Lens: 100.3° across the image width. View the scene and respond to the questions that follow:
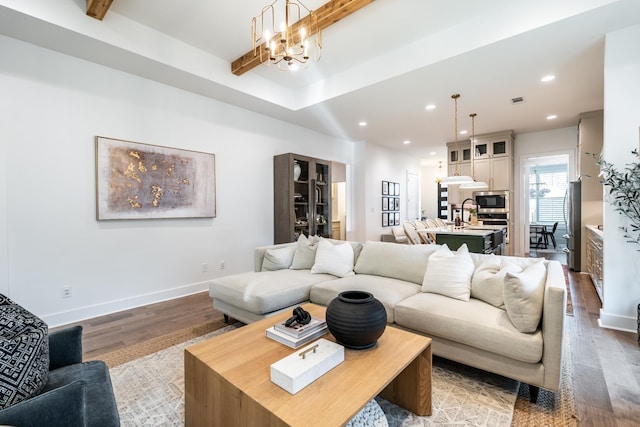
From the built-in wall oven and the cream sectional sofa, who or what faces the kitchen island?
the built-in wall oven

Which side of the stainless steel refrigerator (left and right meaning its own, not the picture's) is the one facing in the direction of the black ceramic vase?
left

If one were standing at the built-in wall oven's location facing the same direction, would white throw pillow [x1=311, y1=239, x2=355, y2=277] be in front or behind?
in front

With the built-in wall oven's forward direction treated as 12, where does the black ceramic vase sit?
The black ceramic vase is roughly at 12 o'clock from the built-in wall oven.

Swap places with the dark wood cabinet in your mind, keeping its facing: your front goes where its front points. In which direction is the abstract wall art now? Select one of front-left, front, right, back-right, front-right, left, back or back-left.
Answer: right

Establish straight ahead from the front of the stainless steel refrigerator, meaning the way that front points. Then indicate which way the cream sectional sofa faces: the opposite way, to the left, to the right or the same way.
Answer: to the left

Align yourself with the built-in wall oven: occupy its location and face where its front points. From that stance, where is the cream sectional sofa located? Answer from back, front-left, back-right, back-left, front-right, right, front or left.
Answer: front

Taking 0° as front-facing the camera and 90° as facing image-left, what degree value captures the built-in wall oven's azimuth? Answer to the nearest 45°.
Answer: approximately 0°

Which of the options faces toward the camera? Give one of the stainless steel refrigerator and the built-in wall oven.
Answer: the built-in wall oven

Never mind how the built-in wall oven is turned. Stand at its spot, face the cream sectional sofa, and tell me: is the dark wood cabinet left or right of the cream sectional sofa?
right

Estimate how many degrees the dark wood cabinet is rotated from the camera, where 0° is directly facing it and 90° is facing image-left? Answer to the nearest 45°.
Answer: approximately 315°

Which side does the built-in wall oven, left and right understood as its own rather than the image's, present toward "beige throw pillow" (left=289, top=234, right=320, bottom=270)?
front

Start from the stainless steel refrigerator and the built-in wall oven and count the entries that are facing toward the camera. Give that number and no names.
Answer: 1

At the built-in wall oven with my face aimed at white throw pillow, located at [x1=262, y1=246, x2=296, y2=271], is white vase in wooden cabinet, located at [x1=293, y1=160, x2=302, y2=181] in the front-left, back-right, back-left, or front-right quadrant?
front-right

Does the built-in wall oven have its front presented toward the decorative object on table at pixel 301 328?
yes

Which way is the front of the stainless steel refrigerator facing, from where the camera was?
facing to the left of the viewer

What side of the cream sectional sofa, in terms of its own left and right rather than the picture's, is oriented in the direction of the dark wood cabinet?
right

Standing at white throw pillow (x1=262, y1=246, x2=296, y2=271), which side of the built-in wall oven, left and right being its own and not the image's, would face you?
front

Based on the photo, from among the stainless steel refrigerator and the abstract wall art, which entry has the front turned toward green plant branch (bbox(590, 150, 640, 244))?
the abstract wall art

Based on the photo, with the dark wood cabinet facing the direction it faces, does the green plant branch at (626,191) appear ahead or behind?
ahead

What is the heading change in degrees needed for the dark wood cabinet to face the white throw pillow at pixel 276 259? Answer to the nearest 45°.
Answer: approximately 45° to its right
